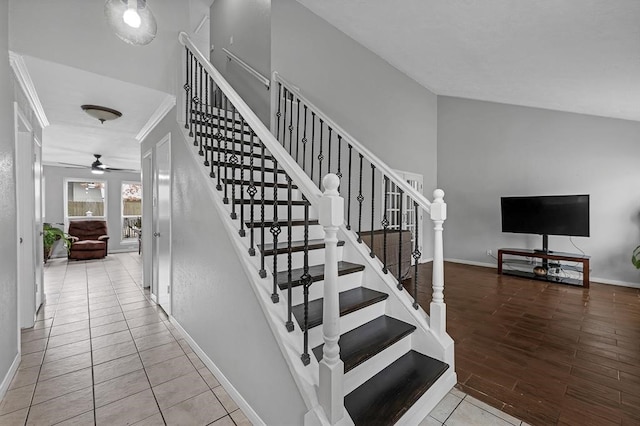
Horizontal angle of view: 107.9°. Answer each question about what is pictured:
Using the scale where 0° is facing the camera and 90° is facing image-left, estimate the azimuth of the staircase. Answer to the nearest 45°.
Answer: approximately 315°

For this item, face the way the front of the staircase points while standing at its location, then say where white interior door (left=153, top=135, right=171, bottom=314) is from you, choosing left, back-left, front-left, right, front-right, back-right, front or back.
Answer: back

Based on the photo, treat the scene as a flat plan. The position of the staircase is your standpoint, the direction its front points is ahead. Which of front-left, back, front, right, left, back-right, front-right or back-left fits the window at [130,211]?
back

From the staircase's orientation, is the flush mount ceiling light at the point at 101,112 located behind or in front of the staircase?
behind

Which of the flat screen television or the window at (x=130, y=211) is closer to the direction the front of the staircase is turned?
the flat screen television

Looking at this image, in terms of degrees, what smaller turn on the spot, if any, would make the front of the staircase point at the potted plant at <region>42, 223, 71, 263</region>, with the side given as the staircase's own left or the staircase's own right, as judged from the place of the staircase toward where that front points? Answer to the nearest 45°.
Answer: approximately 180°

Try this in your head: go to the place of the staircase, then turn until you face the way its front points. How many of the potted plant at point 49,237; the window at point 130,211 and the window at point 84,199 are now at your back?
3
